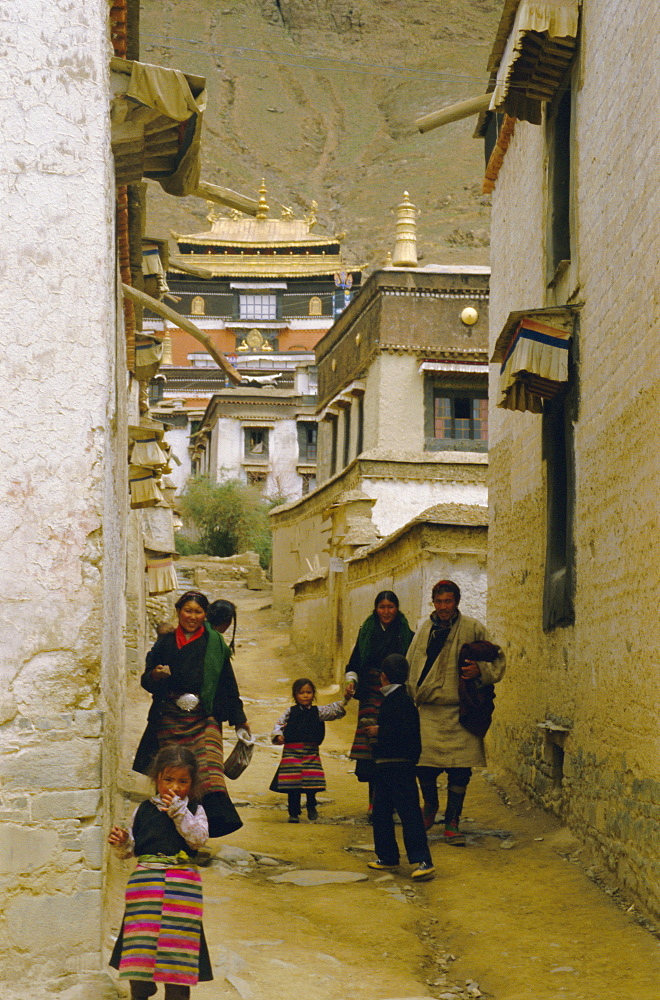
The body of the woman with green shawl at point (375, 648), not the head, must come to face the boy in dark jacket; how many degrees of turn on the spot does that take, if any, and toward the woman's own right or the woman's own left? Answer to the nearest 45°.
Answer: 0° — they already face them

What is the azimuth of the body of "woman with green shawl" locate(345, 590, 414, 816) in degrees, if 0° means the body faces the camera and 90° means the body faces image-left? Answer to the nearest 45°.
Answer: approximately 0°

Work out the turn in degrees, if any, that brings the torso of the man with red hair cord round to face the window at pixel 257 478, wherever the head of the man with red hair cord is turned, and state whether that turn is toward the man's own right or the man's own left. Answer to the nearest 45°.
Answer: approximately 180°

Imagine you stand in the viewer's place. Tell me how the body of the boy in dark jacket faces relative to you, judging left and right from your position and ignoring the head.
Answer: facing away from the viewer and to the left of the viewer

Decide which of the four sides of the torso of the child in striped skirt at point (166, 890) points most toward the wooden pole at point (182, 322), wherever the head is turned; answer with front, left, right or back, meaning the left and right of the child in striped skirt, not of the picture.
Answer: back

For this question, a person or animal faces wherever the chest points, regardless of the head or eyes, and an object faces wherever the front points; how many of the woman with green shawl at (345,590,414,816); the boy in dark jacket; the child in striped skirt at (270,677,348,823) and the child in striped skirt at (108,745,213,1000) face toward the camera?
3

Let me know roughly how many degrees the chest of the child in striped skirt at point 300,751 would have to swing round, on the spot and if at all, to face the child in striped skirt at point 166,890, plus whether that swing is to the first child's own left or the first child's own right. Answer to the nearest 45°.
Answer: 0° — they already face them

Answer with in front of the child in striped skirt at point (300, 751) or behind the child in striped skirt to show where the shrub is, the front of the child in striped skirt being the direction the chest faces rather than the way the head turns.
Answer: behind

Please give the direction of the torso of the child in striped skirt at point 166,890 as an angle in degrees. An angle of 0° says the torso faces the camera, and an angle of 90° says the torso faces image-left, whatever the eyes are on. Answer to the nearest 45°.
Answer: approximately 0°
